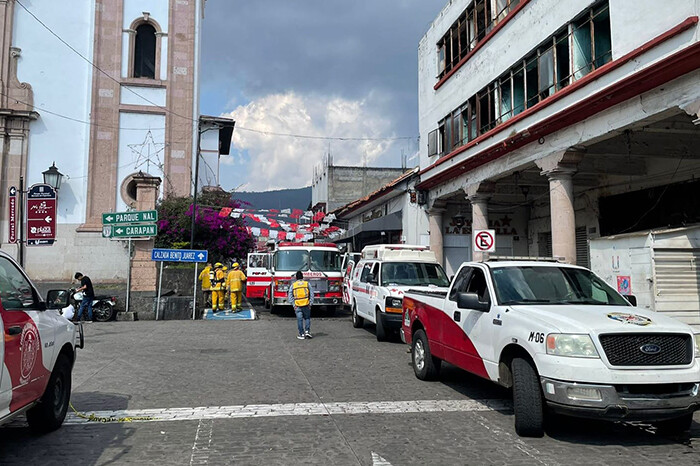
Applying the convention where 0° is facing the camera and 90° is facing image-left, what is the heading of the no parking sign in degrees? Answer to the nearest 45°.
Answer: approximately 0°

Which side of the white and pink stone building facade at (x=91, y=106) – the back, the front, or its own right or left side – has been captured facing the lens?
front

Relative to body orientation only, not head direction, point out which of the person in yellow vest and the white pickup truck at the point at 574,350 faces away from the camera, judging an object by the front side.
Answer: the person in yellow vest

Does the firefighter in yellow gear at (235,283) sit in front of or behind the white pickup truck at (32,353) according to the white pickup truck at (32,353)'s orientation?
in front

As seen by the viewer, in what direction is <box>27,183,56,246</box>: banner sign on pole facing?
toward the camera

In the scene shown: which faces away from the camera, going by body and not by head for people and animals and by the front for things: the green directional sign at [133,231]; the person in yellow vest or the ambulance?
the person in yellow vest

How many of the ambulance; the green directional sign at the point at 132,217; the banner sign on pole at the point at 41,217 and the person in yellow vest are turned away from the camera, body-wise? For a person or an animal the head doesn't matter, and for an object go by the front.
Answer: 1

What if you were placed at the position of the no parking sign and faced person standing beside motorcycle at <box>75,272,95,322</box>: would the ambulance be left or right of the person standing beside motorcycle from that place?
left

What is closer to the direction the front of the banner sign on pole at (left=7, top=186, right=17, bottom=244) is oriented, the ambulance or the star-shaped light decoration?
the ambulance

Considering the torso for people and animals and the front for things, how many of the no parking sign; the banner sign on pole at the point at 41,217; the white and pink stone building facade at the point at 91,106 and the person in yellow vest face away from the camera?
1

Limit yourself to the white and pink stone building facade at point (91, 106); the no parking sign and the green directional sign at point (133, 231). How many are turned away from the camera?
0

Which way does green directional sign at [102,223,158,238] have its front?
toward the camera
